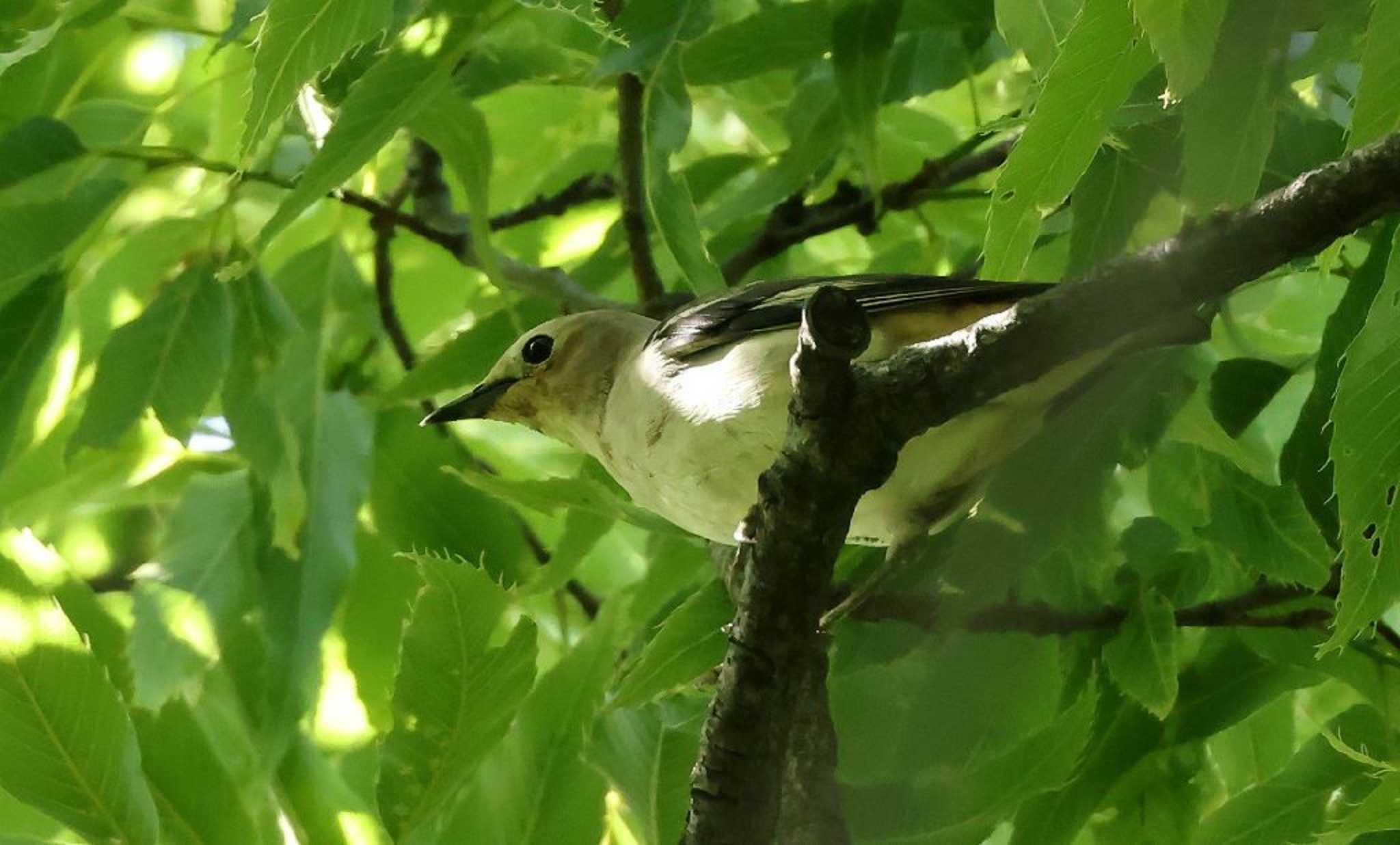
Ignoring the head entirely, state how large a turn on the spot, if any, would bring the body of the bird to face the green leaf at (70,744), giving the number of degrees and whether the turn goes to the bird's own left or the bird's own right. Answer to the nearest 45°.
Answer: approximately 45° to the bird's own left

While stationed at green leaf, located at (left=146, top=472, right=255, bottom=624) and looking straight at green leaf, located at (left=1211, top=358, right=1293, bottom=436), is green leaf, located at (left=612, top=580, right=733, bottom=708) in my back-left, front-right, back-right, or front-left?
front-right

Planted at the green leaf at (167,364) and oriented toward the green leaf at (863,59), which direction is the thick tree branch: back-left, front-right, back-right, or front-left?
front-right

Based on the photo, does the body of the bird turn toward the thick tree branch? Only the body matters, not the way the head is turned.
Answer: no

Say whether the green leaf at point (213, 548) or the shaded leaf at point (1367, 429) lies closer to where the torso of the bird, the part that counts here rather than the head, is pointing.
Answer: the green leaf

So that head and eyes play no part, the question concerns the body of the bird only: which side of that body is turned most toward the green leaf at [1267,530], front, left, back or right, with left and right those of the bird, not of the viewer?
back

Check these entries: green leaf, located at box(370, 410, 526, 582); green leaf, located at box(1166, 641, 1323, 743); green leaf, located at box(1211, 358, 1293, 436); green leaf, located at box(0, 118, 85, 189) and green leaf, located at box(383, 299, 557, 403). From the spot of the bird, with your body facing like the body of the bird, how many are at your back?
2

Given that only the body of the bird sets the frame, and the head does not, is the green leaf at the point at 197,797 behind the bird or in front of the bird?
in front

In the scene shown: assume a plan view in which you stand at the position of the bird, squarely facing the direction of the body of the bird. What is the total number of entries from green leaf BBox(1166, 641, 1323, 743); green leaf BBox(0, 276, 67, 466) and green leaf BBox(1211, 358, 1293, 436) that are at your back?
2

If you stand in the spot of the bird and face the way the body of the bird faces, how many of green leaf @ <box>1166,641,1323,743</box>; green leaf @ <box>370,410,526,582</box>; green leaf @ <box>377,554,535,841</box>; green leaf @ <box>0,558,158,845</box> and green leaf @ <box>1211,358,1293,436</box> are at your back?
2

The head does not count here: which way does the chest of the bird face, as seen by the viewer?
to the viewer's left

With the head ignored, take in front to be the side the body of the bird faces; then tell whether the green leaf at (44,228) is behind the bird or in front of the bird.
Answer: in front

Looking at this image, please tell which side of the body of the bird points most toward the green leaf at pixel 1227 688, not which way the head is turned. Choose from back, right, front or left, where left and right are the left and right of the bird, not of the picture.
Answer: back

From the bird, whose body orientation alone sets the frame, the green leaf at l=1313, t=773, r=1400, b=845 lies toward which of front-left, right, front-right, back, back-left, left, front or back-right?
back-left

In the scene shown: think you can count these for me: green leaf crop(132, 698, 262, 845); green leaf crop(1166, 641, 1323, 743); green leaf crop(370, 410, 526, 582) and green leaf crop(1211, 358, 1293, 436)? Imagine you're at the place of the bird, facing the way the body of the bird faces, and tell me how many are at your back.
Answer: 2

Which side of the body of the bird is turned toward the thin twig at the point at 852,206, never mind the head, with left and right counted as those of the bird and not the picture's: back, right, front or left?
right
